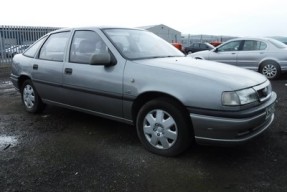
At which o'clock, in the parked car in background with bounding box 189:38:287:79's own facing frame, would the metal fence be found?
The metal fence is roughly at 11 o'clock from the parked car in background.

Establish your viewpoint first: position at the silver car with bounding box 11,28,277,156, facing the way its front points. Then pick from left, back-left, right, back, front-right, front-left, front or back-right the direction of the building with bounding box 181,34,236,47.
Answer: back-left

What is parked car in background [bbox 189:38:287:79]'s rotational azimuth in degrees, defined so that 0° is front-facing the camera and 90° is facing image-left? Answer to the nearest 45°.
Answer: approximately 135°

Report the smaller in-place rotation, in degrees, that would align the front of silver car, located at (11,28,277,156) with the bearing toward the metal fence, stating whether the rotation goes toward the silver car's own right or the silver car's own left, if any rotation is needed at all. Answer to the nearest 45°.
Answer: approximately 180°

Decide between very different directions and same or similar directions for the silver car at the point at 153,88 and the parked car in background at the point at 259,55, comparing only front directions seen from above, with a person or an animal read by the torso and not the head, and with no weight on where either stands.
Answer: very different directions

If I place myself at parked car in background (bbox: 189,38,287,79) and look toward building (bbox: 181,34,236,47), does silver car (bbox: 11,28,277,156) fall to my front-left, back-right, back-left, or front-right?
back-left

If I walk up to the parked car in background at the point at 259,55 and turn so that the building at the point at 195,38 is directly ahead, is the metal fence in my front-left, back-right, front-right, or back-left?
front-left

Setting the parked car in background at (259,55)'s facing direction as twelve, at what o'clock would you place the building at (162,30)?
The building is roughly at 1 o'clock from the parked car in background.

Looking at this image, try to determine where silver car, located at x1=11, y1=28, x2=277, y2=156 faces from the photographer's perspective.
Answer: facing the viewer and to the right of the viewer

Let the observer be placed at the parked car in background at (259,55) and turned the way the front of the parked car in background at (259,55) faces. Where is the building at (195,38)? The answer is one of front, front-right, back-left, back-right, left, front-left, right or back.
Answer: front-right
